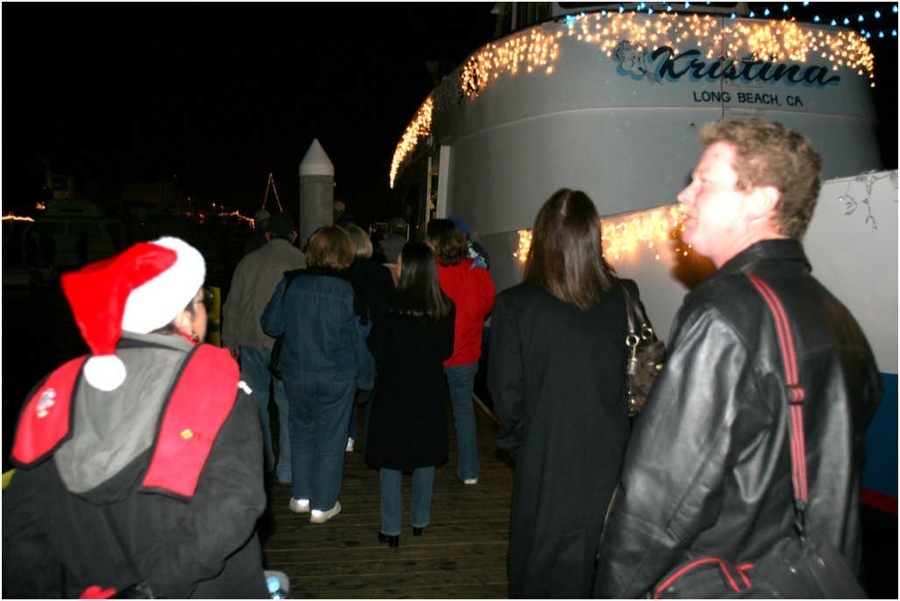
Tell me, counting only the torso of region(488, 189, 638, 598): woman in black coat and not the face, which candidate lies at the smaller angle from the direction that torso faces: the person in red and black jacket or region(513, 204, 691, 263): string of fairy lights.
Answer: the string of fairy lights

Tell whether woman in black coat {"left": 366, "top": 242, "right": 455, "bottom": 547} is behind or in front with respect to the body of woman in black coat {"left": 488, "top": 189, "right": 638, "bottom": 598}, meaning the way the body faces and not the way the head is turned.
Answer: in front

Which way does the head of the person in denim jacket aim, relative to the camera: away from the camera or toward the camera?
away from the camera

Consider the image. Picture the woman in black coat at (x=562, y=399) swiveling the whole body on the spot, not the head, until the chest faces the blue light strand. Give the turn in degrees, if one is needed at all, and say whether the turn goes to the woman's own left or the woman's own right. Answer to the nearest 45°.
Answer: approximately 45° to the woman's own right

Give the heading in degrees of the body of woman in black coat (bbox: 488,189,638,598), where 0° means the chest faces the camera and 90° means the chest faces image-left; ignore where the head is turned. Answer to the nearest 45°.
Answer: approximately 180°

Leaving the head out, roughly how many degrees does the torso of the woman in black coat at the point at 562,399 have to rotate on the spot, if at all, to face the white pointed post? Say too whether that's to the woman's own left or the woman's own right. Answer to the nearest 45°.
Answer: approximately 45° to the woman's own left

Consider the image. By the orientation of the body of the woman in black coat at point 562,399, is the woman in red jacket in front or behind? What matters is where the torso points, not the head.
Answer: in front

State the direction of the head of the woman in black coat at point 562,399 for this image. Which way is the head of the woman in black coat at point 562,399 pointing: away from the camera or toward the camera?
away from the camera

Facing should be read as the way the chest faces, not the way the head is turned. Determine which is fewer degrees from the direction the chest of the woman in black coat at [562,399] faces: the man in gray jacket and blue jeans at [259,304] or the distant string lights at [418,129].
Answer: the distant string lights

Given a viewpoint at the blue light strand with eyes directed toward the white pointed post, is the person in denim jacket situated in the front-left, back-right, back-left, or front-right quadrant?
front-left

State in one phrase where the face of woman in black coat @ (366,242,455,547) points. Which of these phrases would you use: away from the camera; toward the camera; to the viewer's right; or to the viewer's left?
away from the camera
